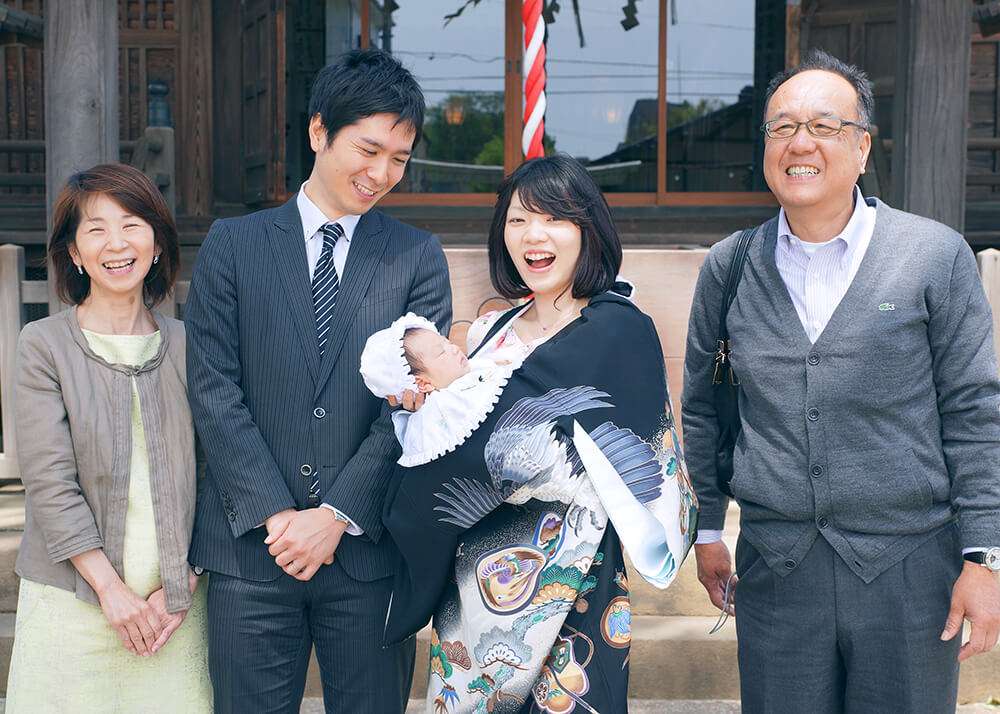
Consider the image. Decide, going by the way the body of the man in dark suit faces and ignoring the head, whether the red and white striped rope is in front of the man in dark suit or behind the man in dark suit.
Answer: behind

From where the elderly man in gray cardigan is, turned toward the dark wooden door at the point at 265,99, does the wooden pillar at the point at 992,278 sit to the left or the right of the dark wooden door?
right

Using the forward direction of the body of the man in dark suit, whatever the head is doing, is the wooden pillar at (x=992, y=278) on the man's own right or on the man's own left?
on the man's own left

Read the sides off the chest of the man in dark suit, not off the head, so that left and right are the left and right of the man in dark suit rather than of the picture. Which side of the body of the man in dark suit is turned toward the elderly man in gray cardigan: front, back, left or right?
left

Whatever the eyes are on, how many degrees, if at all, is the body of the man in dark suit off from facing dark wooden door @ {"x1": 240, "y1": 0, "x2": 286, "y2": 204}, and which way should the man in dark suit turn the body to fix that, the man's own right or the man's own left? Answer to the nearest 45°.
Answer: approximately 180°

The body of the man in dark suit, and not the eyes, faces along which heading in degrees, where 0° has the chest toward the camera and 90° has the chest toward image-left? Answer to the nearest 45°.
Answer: approximately 0°
